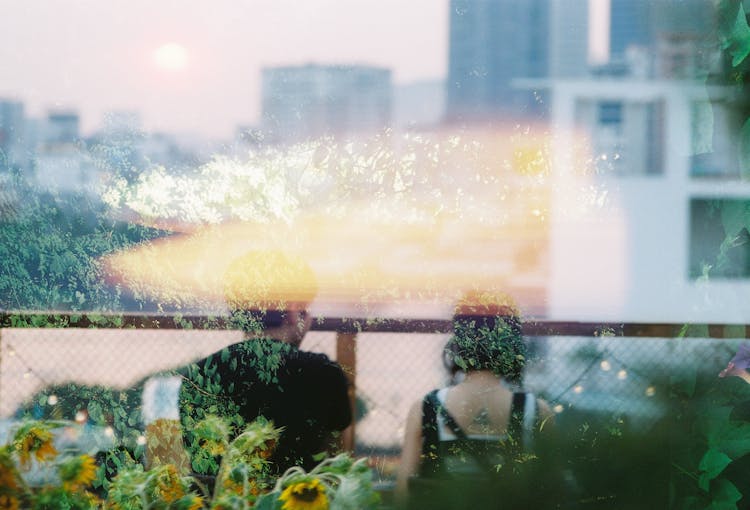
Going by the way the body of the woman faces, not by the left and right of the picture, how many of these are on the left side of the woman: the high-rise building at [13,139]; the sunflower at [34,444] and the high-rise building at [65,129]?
3

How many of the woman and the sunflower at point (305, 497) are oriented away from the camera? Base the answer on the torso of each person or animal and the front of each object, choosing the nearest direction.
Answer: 1

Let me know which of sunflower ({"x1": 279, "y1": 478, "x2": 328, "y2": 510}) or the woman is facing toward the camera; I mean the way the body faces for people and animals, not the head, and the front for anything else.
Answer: the sunflower

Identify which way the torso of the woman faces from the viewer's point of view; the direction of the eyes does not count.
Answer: away from the camera

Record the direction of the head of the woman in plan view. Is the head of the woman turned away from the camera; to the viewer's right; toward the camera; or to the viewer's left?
away from the camera

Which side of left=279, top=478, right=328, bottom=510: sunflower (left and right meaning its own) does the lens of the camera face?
front

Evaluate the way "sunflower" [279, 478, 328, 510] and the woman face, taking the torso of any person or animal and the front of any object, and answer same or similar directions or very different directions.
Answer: very different directions
